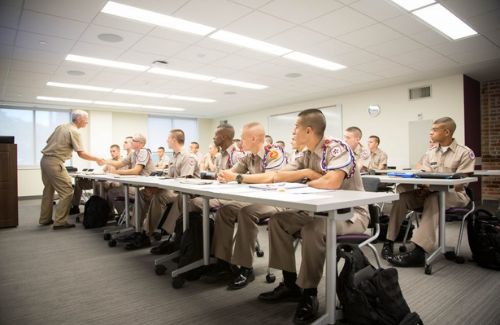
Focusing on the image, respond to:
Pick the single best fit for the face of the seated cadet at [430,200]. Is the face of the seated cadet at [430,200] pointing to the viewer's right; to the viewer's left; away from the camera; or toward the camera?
to the viewer's left

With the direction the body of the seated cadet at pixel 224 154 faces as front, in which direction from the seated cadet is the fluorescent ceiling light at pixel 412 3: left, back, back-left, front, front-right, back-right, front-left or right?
back

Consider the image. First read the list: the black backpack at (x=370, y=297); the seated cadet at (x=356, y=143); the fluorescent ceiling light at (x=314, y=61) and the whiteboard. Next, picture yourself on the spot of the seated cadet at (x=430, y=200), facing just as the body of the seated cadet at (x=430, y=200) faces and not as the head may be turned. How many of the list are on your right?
3

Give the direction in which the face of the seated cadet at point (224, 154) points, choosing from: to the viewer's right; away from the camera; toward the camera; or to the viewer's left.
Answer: to the viewer's left

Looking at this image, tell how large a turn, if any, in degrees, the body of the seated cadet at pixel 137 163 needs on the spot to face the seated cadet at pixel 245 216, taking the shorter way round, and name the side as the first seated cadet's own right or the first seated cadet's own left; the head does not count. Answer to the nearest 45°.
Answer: approximately 90° to the first seated cadet's own left

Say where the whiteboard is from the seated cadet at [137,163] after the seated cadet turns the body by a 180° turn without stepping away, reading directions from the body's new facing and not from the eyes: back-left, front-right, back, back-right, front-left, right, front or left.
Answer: front-left

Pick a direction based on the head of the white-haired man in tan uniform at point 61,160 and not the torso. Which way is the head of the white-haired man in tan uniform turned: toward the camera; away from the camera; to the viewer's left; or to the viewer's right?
to the viewer's right

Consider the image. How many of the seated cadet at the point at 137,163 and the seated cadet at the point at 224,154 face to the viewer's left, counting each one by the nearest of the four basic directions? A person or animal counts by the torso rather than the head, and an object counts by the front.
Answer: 2

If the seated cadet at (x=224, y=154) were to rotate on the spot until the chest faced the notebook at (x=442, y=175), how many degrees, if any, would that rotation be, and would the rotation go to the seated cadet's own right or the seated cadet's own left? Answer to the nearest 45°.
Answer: approximately 135° to the seated cadet's own left

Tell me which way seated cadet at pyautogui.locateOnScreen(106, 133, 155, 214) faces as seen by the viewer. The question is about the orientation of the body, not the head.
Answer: to the viewer's left

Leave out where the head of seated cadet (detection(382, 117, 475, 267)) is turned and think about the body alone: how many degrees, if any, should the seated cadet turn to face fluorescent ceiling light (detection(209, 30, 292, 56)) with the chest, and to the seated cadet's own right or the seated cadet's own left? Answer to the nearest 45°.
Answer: approximately 45° to the seated cadet's own right

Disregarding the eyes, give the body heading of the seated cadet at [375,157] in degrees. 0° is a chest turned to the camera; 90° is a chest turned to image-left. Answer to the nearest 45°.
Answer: approximately 45°

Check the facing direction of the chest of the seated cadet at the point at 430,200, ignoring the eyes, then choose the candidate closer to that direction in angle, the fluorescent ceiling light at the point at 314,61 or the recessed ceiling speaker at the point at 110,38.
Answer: the recessed ceiling speaker

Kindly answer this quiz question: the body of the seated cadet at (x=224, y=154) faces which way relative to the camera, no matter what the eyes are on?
to the viewer's left
